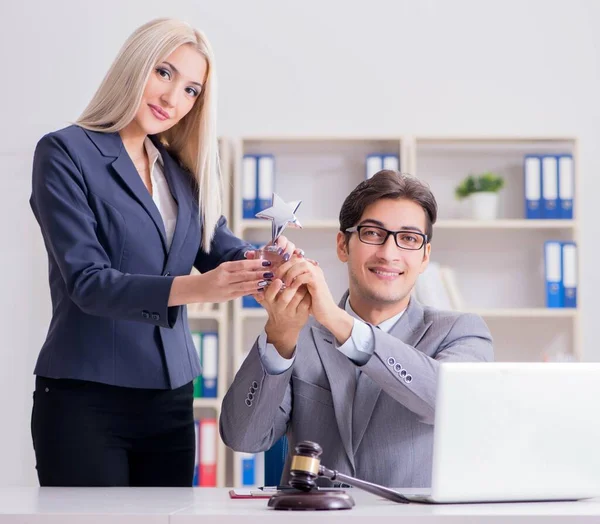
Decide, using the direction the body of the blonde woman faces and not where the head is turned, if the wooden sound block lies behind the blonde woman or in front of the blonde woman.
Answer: in front

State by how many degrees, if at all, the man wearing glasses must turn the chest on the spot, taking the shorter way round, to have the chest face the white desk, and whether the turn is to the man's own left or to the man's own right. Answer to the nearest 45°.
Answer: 0° — they already face it

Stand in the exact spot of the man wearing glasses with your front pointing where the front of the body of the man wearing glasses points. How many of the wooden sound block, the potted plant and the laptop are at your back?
1

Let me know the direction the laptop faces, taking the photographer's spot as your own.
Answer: facing away from the viewer and to the left of the viewer

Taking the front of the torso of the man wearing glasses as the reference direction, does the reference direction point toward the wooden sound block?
yes

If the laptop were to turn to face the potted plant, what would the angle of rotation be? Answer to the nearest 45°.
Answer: approximately 45° to its right

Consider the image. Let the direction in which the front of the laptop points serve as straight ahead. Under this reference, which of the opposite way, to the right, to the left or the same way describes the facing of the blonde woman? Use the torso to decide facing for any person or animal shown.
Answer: the opposite way

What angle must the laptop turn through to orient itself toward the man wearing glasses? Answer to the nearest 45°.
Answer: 0° — it already faces them

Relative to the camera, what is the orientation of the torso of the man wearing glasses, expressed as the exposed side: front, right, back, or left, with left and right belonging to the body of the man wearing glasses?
front

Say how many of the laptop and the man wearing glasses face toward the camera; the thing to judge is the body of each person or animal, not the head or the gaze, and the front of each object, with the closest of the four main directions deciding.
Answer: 1

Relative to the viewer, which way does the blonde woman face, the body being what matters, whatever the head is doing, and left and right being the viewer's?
facing the viewer and to the right of the viewer
